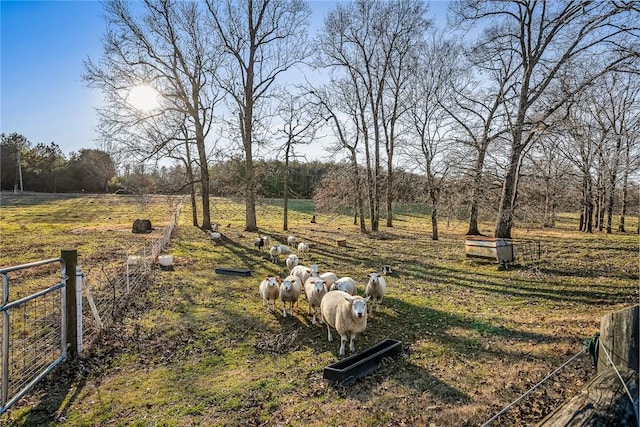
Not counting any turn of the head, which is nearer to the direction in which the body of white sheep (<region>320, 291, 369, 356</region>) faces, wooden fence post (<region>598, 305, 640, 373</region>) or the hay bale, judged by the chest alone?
the wooden fence post

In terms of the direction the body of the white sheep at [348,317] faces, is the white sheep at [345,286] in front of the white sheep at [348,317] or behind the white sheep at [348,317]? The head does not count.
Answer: behind

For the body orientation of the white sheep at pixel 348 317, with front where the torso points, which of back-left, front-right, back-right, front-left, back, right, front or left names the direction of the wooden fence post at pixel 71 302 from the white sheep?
back-right

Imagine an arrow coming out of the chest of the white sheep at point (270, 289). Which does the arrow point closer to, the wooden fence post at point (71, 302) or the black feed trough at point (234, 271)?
the wooden fence post

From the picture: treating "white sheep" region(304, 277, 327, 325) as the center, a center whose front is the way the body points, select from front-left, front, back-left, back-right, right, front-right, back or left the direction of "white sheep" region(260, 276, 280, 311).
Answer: back-right

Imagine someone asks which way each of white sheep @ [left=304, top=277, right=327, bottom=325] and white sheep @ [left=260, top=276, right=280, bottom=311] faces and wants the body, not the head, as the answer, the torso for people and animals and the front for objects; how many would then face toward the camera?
2

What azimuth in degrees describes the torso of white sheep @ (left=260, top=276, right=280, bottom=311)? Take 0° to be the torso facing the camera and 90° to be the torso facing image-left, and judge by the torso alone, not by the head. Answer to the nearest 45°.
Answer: approximately 0°

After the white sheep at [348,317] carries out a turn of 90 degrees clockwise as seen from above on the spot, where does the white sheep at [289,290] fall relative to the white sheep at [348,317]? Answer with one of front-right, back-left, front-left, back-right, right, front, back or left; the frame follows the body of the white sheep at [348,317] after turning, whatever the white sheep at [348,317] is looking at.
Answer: right

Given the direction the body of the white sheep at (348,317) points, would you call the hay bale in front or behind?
behind

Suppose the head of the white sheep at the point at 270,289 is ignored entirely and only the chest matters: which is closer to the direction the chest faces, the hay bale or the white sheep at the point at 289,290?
the white sheep

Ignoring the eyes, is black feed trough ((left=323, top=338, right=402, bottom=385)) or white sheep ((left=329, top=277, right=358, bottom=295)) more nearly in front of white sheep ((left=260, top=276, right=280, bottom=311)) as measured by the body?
the black feed trough

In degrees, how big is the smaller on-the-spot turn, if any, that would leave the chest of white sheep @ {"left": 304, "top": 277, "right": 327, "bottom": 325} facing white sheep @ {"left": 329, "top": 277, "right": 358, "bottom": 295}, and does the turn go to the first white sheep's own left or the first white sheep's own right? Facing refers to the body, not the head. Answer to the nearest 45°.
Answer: approximately 135° to the first white sheep's own left
